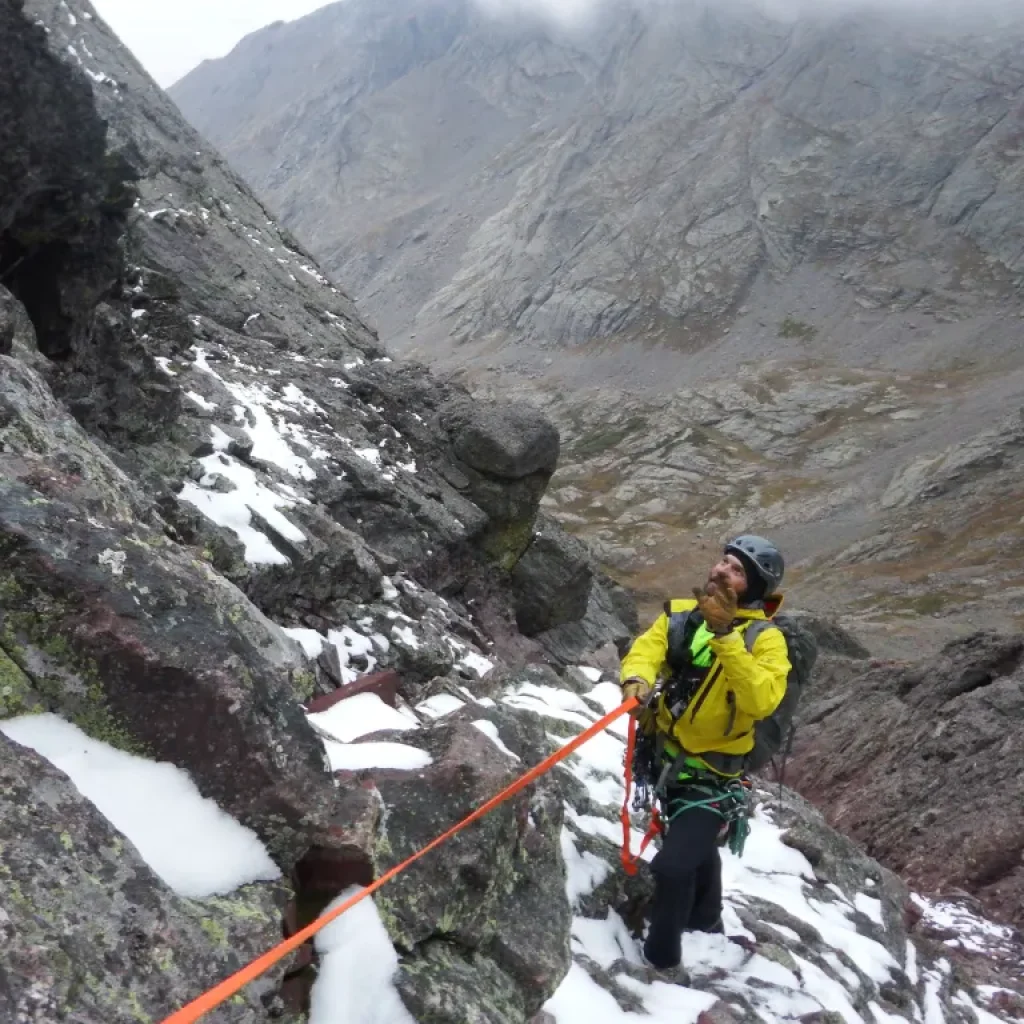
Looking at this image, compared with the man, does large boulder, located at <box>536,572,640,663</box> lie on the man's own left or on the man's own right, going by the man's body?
on the man's own right

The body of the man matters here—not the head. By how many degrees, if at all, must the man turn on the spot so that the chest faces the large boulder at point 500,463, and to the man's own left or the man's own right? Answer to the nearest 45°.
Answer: approximately 135° to the man's own right

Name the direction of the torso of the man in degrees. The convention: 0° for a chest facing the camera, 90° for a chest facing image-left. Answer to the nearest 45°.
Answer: approximately 45°

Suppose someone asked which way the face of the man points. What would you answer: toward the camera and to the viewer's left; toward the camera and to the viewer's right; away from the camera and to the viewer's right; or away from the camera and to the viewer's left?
toward the camera and to the viewer's left
